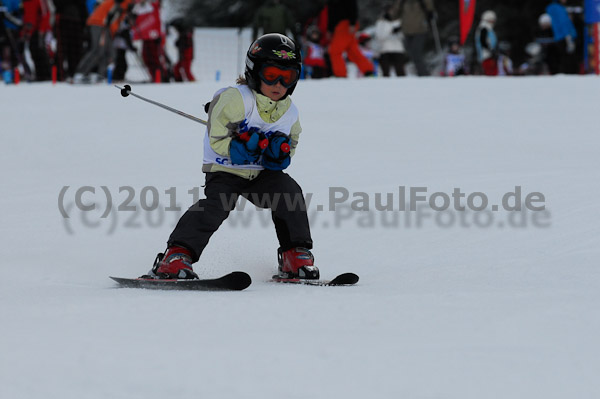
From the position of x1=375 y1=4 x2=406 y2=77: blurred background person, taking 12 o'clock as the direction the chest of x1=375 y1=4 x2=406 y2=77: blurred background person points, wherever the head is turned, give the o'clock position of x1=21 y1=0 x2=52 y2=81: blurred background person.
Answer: x1=21 y1=0 x2=52 y2=81: blurred background person is roughly at 3 o'clock from x1=375 y1=4 x2=406 y2=77: blurred background person.

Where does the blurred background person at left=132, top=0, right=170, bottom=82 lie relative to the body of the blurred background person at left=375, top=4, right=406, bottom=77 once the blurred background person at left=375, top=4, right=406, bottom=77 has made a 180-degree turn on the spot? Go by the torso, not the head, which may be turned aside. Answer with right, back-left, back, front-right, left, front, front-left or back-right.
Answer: left

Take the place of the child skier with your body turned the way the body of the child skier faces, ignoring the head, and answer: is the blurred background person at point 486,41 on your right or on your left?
on your left

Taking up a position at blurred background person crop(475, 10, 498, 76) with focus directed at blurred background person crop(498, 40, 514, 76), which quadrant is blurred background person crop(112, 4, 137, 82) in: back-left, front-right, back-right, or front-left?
back-left

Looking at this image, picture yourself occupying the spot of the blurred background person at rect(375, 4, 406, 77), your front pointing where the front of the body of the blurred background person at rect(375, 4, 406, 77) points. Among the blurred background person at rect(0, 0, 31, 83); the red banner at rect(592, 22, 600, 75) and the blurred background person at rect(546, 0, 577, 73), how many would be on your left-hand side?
2

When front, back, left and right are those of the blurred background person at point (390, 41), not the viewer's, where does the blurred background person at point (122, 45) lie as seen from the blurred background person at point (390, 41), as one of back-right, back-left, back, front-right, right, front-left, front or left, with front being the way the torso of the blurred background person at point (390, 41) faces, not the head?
right

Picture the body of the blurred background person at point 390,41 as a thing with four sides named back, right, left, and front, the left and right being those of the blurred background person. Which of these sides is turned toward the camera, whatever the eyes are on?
front

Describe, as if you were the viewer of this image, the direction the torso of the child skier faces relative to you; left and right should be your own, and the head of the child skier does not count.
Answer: facing the viewer and to the right of the viewer

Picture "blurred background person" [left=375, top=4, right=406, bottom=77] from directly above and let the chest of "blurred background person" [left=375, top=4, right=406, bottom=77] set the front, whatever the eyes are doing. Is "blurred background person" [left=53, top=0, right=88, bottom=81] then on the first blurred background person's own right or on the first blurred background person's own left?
on the first blurred background person's own right

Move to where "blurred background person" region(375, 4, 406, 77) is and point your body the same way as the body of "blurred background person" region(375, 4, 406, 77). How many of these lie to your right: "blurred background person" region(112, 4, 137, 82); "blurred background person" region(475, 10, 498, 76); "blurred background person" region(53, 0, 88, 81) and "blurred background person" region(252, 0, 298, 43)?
3
